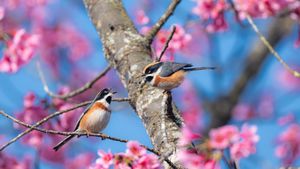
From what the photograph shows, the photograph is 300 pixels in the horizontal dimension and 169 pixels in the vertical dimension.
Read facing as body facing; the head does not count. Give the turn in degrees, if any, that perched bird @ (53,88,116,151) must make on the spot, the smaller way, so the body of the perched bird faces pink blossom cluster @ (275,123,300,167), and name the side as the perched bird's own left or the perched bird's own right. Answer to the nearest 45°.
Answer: approximately 90° to the perched bird's own left

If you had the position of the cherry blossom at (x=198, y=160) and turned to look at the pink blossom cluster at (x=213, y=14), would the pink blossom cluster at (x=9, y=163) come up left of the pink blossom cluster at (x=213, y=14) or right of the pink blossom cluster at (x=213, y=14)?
left

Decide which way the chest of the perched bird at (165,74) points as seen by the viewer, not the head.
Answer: to the viewer's left

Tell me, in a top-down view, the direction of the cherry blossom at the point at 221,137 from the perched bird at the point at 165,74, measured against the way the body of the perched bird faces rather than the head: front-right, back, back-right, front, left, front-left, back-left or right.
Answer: left

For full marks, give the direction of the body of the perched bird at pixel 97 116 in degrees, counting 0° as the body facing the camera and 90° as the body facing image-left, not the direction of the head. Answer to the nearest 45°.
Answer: approximately 315°

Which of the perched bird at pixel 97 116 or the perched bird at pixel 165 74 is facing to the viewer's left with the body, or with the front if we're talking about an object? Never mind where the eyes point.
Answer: the perched bird at pixel 165 74

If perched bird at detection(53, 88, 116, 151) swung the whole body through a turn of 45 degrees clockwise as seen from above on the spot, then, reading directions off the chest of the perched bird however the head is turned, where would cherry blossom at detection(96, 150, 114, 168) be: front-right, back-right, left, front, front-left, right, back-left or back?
front

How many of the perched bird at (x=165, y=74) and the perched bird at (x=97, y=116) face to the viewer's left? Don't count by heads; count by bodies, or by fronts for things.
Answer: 1

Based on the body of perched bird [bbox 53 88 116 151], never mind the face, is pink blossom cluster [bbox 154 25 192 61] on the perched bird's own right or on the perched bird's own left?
on the perched bird's own left

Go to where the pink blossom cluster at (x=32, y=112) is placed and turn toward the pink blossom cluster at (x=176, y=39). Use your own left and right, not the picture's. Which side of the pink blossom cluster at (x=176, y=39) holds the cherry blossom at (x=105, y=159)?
right
